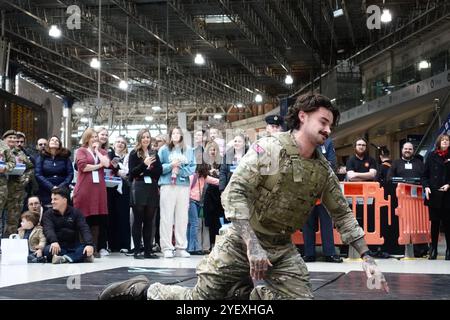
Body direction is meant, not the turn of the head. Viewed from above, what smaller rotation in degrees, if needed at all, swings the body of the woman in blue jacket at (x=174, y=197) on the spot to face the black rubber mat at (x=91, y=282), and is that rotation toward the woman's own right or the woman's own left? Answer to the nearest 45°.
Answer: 0° — they already face it

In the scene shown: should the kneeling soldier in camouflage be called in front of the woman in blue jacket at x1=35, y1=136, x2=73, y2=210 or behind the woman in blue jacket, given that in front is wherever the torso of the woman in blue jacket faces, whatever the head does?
in front

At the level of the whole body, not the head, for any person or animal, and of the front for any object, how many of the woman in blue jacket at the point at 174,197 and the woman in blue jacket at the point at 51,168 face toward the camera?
2

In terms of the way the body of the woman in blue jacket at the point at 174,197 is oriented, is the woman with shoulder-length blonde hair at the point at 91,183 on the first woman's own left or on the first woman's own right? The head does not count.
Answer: on the first woman's own right

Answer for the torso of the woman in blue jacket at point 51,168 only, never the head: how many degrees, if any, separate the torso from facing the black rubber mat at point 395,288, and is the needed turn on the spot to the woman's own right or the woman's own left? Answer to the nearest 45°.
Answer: approximately 45° to the woman's own left

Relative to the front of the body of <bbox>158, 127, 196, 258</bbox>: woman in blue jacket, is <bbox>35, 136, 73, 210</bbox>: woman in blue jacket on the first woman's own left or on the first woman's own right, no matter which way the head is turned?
on the first woman's own right

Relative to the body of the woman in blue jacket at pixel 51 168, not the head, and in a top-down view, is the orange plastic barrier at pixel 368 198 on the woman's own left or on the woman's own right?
on the woman's own left

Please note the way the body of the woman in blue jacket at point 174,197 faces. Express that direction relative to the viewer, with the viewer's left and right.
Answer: facing the viewer

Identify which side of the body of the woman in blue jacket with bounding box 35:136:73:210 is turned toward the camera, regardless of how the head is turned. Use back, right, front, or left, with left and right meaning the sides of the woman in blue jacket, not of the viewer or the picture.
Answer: front

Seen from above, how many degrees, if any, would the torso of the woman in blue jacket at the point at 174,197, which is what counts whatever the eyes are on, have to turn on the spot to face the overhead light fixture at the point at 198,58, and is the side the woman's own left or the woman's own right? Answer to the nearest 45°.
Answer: approximately 180°

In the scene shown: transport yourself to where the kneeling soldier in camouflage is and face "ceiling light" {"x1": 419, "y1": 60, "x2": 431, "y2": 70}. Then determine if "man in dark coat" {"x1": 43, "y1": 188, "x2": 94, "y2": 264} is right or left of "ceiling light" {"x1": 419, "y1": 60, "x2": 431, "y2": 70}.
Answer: left

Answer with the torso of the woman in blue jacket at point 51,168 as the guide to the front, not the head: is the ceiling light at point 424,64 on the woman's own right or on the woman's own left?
on the woman's own left

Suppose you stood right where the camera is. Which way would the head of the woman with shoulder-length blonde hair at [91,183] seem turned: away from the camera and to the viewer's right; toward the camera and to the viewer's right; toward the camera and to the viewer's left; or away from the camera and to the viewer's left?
toward the camera and to the viewer's right
